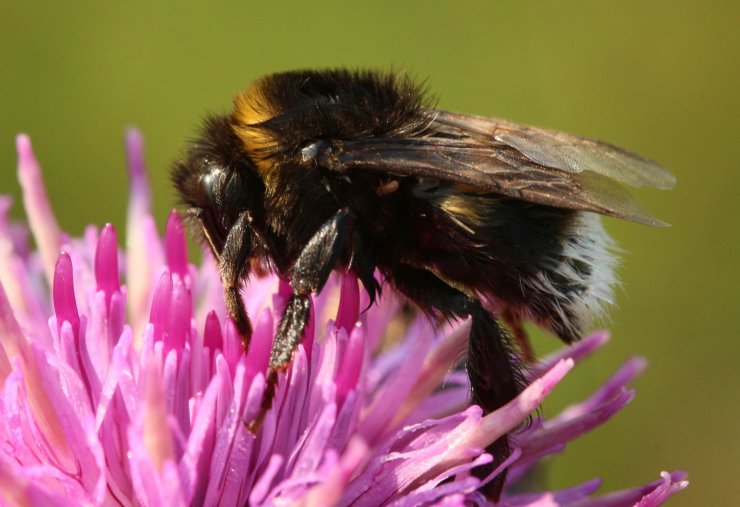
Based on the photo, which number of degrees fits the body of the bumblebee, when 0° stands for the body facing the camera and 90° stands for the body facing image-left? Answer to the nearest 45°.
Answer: approximately 90°
